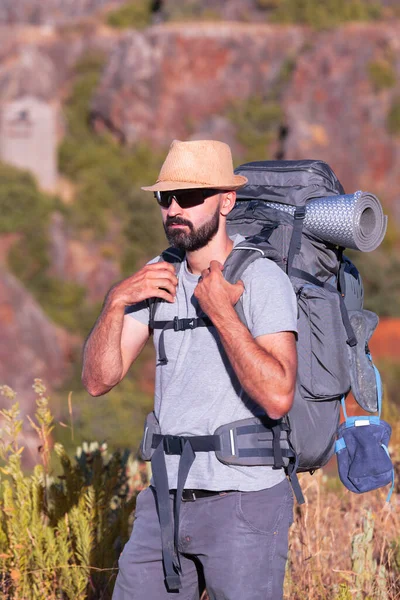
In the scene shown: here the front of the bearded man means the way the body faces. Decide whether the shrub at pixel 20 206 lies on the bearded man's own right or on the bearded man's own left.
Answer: on the bearded man's own right

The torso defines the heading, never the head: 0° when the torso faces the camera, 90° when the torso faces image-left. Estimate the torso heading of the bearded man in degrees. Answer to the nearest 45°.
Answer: approximately 45°

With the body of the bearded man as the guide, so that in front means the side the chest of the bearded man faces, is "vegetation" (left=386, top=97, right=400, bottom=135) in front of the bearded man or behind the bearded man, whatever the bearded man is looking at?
behind

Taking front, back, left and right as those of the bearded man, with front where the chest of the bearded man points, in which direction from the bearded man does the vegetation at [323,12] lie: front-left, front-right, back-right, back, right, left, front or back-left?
back-right

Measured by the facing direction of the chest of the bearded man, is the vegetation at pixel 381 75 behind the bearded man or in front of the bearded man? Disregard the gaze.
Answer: behind
